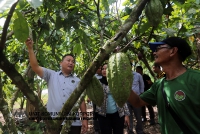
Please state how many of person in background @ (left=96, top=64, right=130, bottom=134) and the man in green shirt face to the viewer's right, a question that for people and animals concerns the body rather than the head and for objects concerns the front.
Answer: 0

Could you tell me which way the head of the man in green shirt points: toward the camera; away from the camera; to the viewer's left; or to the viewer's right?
to the viewer's left

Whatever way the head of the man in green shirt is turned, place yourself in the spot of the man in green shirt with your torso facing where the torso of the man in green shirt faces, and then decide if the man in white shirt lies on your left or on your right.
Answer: on your right

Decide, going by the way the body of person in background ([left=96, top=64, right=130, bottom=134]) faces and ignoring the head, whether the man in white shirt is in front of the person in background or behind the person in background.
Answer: in front

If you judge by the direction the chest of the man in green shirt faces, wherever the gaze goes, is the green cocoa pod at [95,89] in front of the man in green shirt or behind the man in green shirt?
in front

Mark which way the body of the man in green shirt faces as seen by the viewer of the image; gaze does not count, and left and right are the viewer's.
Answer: facing the viewer and to the left of the viewer

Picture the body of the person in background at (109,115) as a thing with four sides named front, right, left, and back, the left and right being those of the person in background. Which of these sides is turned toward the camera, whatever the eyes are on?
front

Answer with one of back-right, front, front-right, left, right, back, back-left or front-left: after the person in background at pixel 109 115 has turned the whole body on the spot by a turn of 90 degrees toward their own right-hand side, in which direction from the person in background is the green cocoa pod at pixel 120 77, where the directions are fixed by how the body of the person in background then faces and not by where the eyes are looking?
left
